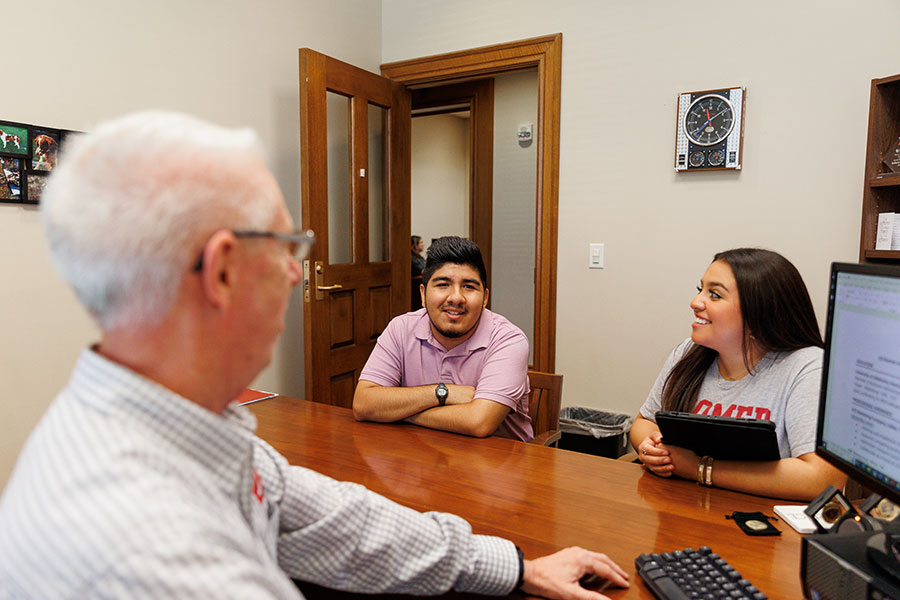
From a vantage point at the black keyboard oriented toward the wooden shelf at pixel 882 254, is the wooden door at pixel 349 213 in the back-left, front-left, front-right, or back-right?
front-left

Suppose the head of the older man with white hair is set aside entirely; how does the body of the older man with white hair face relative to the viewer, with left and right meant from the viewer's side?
facing away from the viewer and to the right of the viewer

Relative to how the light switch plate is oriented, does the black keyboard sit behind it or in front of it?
in front

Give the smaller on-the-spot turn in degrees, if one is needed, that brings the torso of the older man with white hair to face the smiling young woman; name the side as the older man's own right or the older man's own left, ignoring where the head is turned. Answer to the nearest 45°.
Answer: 0° — they already face them

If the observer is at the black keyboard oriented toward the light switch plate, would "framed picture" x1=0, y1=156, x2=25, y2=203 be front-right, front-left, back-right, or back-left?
front-left

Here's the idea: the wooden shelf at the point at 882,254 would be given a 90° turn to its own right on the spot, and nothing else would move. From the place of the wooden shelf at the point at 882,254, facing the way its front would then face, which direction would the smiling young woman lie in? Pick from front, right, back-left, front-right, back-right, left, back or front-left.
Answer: left

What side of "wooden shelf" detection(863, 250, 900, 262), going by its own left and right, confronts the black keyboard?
front

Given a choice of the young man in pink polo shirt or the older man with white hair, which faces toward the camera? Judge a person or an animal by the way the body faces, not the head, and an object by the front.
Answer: the young man in pink polo shirt

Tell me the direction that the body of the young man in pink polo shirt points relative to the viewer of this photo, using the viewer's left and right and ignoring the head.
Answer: facing the viewer

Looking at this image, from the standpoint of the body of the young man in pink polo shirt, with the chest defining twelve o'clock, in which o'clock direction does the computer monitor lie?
The computer monitor is roughly at 11 o'clock from the young man in pink polo shirt.

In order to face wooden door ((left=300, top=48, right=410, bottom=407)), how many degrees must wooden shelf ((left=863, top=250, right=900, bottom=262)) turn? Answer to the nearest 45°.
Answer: approximately 90° to its right

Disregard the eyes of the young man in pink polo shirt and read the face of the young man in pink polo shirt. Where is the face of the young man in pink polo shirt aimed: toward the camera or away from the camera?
toward the camera

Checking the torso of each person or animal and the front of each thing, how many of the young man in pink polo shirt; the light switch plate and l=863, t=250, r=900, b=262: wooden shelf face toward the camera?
3

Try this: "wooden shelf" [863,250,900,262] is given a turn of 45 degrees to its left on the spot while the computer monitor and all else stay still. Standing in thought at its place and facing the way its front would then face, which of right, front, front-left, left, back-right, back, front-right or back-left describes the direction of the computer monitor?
front-right
